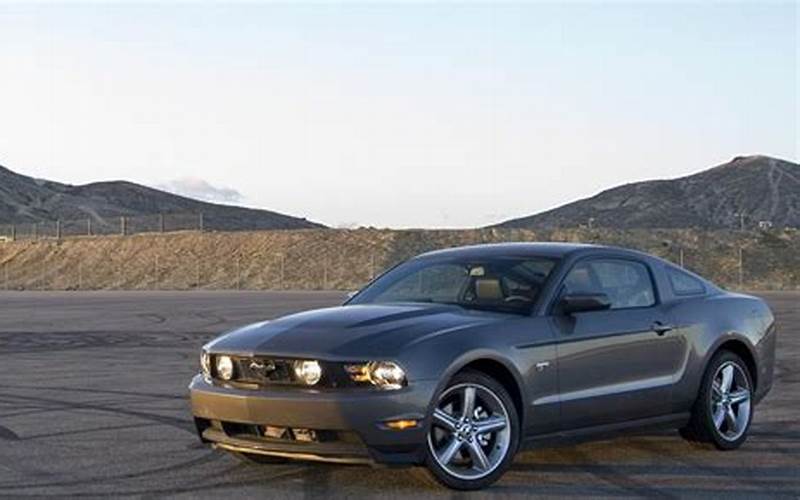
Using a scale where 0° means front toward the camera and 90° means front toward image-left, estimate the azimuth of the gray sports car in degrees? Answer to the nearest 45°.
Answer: approximately 45°
